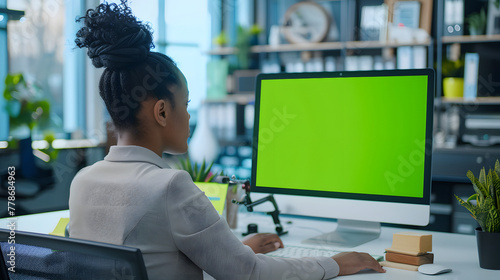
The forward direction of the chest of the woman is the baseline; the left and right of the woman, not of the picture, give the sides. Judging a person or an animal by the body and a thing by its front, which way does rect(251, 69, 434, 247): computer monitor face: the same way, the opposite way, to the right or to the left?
the opposite way

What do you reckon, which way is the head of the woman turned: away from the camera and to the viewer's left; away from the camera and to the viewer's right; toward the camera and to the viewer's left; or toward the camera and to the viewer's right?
away from the camera and to the viewer's right

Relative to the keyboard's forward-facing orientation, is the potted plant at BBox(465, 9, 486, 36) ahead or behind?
behind
